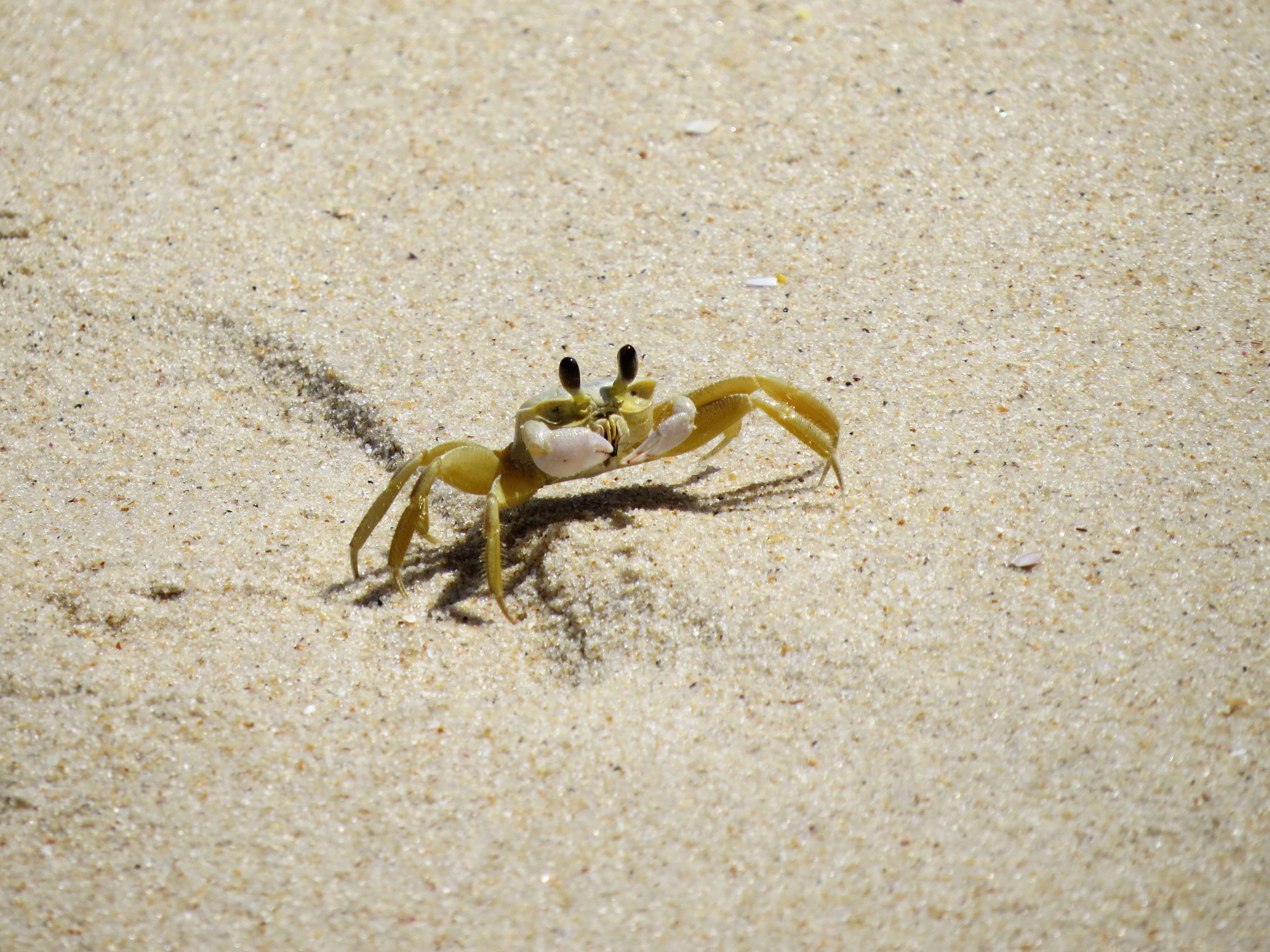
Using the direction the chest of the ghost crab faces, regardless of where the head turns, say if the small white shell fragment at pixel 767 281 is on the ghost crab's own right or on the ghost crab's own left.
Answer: on the ghost crab's own left

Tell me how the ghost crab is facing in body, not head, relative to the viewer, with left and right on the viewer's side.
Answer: facing the viewer and to the right of the viewer
